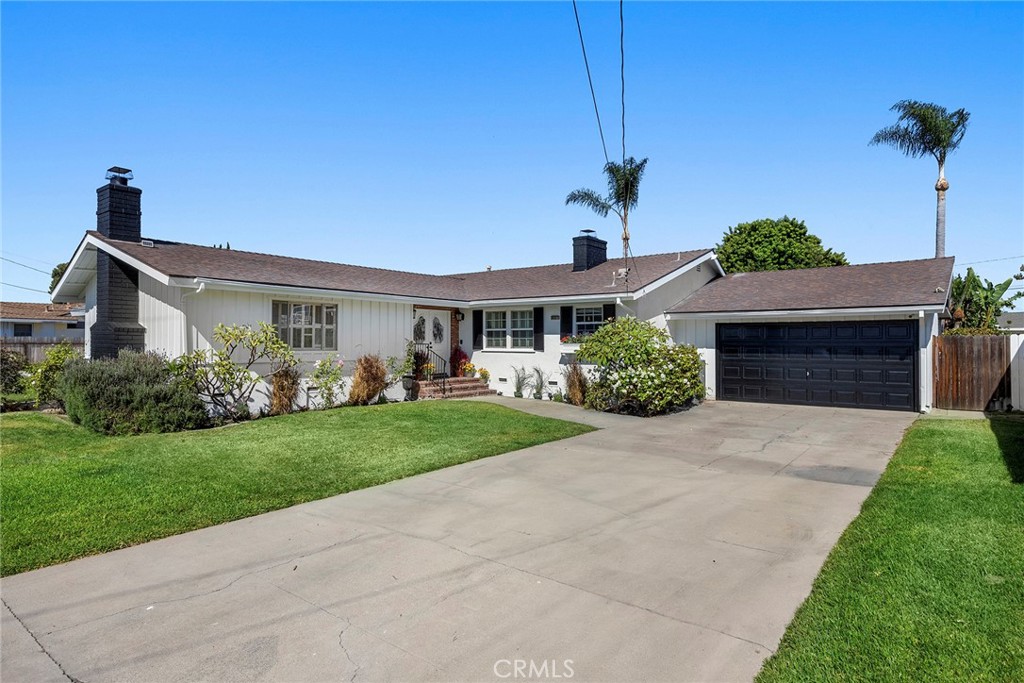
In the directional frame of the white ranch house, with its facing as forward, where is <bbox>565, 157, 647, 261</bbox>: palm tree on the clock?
The palm tree is roughly at 7 o'clock from the white ranch house.

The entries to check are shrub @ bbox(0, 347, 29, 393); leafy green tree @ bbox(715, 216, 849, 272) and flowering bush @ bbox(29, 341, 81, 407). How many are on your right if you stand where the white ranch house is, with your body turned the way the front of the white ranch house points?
2

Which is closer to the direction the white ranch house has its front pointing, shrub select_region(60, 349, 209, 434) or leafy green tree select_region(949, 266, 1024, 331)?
the shrub

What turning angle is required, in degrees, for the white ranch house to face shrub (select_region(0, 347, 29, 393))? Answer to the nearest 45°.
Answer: approximately 90° to its right

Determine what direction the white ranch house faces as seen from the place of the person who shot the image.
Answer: facing the viewer

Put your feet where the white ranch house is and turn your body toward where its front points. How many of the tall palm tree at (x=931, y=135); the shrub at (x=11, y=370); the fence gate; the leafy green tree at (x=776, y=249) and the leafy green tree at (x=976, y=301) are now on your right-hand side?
1

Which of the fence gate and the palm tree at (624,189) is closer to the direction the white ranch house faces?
the fence gate

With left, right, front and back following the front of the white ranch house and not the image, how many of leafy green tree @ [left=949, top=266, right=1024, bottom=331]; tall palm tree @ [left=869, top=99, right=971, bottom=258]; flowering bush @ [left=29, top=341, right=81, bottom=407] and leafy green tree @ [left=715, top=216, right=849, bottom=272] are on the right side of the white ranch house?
1

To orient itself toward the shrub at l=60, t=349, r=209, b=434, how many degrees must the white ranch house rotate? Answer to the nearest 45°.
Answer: approximately 45° to its right

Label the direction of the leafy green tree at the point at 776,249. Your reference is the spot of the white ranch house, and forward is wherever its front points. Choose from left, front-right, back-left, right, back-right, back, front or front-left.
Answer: back-left

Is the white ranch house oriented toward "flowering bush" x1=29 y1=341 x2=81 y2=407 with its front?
no

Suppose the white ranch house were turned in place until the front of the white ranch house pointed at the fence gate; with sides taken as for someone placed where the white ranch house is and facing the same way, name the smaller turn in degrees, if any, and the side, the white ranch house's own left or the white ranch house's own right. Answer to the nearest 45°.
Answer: approximately 90° to the white ranch house's own left

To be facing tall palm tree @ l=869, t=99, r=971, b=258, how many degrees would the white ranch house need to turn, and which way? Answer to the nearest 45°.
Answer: approximately 135° to its left

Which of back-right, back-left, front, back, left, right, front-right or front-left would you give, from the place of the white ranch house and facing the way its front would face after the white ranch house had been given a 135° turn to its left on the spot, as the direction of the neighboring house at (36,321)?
left
